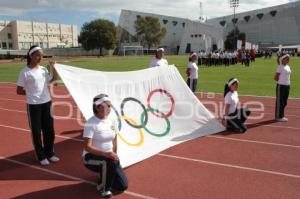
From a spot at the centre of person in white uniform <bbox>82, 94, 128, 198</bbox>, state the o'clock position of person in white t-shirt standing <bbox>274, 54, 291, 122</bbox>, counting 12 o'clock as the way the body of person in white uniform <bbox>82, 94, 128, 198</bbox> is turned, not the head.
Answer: person in white t-shirt standing <bbox>274, 54, 291, 122</bbox> is roughly at 9 o'clock from person in white uniform <bbox>82, 94, 128, 198</bbox>.

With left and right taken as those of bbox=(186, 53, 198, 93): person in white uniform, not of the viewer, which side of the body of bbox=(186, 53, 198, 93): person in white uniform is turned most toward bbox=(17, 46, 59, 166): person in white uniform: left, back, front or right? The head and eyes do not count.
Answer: right

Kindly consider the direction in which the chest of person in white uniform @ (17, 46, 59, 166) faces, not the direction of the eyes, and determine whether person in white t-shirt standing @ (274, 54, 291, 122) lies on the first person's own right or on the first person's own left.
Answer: on the first person's own left

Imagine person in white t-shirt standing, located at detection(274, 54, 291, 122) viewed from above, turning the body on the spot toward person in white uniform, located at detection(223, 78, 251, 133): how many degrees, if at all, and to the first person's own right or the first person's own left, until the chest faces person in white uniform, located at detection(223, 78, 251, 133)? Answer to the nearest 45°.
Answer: approximately 90° to the first person's own right

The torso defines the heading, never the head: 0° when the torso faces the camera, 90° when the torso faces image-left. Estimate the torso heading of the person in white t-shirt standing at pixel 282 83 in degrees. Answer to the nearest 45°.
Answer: approximately 315°

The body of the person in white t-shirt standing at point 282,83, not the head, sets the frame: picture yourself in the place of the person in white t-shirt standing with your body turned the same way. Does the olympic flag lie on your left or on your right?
on your right

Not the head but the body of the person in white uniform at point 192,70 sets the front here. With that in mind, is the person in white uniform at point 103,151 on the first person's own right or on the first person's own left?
on the first person's own right

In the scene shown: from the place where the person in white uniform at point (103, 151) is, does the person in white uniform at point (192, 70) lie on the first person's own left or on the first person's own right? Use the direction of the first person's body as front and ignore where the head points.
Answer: on the first person's own left
